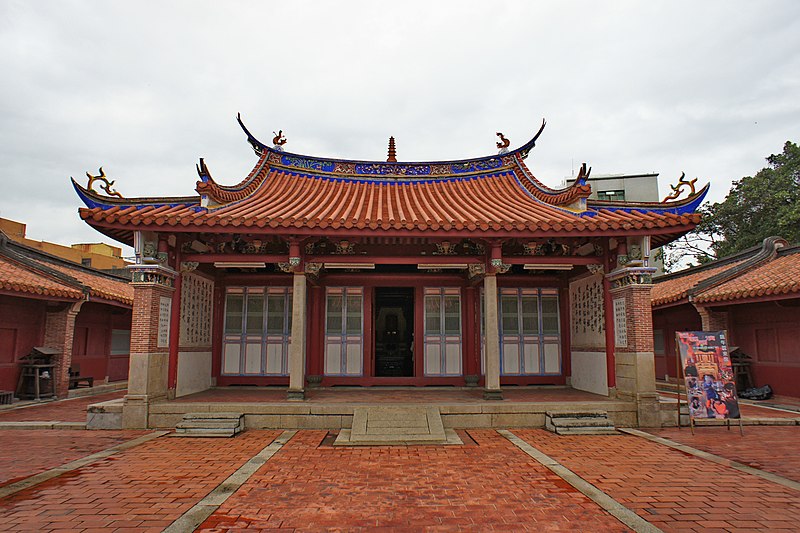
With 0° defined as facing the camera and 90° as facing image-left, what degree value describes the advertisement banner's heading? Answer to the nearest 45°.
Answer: approximately 0°

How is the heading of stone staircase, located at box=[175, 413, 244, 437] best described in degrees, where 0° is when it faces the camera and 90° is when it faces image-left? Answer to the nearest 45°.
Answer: approximately 0°

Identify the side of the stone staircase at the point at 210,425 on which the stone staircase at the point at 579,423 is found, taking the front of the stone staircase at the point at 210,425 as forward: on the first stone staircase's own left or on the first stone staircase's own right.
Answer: on the first stone staircase's own left

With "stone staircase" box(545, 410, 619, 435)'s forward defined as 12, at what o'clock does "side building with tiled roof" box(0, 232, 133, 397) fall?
The side building with tiled roof is roughly at 3 o'clock from the stone staircase.

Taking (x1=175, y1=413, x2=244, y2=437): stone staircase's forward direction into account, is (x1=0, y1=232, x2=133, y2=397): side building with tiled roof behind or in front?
behind

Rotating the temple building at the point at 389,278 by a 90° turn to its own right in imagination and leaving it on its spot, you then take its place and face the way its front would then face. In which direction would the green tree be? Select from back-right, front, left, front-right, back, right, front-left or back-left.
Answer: back-right

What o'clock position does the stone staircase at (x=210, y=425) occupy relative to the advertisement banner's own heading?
The stone staircase is roughly at 2 o'clock from the advertisement banner.

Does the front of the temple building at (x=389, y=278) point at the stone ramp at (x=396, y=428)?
yes

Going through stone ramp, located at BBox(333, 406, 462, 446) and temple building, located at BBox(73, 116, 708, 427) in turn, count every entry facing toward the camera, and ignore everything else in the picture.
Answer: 2

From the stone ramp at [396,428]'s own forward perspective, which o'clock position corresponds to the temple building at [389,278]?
The temple building is roughly at 6 o'clock from the stone ramp.
